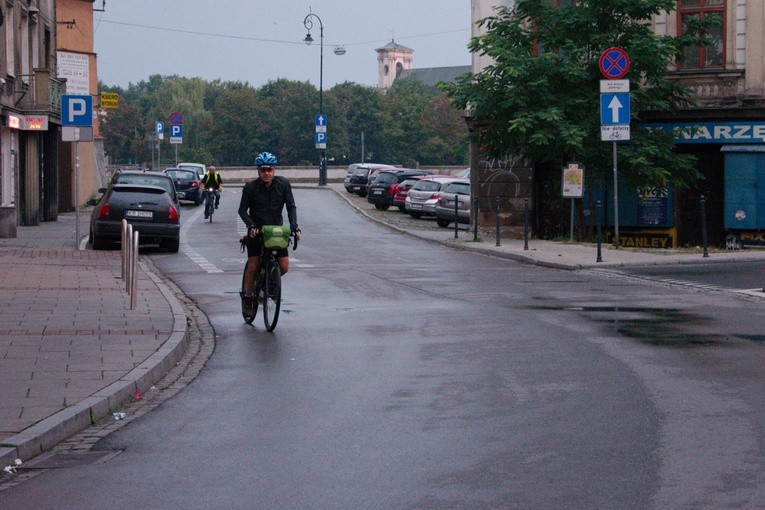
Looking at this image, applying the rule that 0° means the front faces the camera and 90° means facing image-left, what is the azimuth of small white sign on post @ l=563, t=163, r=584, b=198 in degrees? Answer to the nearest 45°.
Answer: approximately 0°

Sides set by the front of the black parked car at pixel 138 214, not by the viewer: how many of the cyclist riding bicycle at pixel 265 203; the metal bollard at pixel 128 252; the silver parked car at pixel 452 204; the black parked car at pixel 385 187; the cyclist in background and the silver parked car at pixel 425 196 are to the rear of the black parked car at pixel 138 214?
2

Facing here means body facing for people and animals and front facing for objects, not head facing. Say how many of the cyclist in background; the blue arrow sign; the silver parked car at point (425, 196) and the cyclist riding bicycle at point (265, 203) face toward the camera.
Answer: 3

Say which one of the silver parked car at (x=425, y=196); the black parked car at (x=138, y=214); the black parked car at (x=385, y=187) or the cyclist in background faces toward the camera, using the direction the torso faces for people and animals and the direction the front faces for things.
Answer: the cyclist in background

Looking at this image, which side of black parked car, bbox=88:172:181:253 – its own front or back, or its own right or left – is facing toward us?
back

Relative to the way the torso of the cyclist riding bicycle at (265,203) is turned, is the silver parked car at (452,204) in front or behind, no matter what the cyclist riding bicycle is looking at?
behind

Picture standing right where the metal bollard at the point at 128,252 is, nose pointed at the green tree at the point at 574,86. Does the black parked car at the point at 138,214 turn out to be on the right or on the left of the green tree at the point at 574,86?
left

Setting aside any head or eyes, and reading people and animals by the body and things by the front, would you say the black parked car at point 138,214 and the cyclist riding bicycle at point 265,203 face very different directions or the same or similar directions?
very different directions

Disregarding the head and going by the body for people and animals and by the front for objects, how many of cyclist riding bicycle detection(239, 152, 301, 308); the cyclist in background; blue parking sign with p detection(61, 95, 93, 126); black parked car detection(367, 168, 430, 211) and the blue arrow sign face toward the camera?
4

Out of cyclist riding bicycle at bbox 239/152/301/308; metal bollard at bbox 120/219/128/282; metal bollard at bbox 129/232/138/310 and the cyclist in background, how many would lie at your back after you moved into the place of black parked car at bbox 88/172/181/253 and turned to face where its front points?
3

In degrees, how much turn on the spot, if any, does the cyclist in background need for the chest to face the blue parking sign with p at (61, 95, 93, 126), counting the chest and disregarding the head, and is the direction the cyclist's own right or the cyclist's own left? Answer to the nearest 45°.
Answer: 0° — they already face it
